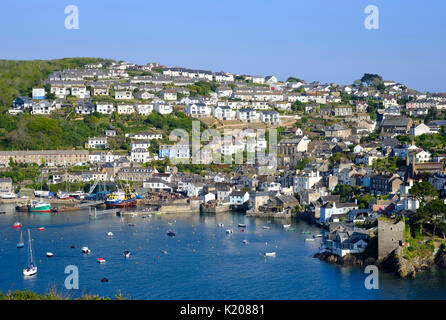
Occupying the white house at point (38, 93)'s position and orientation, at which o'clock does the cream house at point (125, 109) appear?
the cream house at point (125, 109) is roughly at 10 o'clock from the white house at point (38, 93).

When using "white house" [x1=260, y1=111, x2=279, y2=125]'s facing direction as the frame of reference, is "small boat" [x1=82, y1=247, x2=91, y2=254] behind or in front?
in front

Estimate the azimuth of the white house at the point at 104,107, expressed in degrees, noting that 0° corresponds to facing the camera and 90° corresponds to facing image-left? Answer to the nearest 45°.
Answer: approximately 0°

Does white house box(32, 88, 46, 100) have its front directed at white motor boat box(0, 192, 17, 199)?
yes

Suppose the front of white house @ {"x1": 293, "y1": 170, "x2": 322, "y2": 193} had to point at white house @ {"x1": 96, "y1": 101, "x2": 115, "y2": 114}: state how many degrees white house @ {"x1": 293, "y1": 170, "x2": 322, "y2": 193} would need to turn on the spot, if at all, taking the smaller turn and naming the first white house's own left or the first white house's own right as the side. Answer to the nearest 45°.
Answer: approximately 90° to the first white house's own right

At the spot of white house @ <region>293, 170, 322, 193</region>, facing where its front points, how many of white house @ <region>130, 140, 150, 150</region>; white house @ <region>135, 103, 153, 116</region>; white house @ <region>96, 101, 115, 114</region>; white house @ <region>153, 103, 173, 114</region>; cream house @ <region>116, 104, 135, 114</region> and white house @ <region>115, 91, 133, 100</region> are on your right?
6

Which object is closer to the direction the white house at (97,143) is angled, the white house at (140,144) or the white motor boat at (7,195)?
the white motor boat

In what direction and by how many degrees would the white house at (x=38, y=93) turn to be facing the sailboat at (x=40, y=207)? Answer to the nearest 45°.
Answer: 0° — it already faces it

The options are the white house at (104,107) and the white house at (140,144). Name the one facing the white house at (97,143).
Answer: the white house at (104,107)

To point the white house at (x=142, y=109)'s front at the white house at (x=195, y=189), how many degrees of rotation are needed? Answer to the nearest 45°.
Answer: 0° — it already faces it

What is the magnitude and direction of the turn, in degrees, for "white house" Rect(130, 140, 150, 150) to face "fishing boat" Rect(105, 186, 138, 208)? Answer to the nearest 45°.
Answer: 0° — it already faces it

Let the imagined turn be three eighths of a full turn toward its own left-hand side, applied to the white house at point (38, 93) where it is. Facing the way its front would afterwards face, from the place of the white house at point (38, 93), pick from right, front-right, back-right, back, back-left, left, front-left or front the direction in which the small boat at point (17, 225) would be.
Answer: back-right

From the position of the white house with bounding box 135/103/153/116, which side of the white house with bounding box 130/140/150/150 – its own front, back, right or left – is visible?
back

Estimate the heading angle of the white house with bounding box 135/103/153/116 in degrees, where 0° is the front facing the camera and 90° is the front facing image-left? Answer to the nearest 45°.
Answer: approximately 0°

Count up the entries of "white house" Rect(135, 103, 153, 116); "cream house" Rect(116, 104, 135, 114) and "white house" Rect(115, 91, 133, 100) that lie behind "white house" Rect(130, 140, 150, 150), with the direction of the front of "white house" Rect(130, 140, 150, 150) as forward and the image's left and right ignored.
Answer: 3
